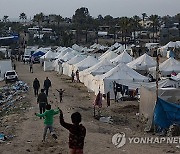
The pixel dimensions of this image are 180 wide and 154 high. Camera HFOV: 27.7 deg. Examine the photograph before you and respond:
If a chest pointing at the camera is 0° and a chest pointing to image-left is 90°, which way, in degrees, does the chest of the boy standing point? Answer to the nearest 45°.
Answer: approximately 180°

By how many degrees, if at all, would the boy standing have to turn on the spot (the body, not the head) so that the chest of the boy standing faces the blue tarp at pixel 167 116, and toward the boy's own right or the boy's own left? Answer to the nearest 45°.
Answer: approximately 45° to the boy's own right

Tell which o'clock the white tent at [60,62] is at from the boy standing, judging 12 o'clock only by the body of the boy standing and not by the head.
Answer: The white tent is roughly at 12 o'clock from the boy standing.

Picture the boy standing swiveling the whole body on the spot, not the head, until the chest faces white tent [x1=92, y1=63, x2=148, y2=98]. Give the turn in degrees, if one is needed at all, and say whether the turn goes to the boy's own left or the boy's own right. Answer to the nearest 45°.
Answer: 0° — they already face it
